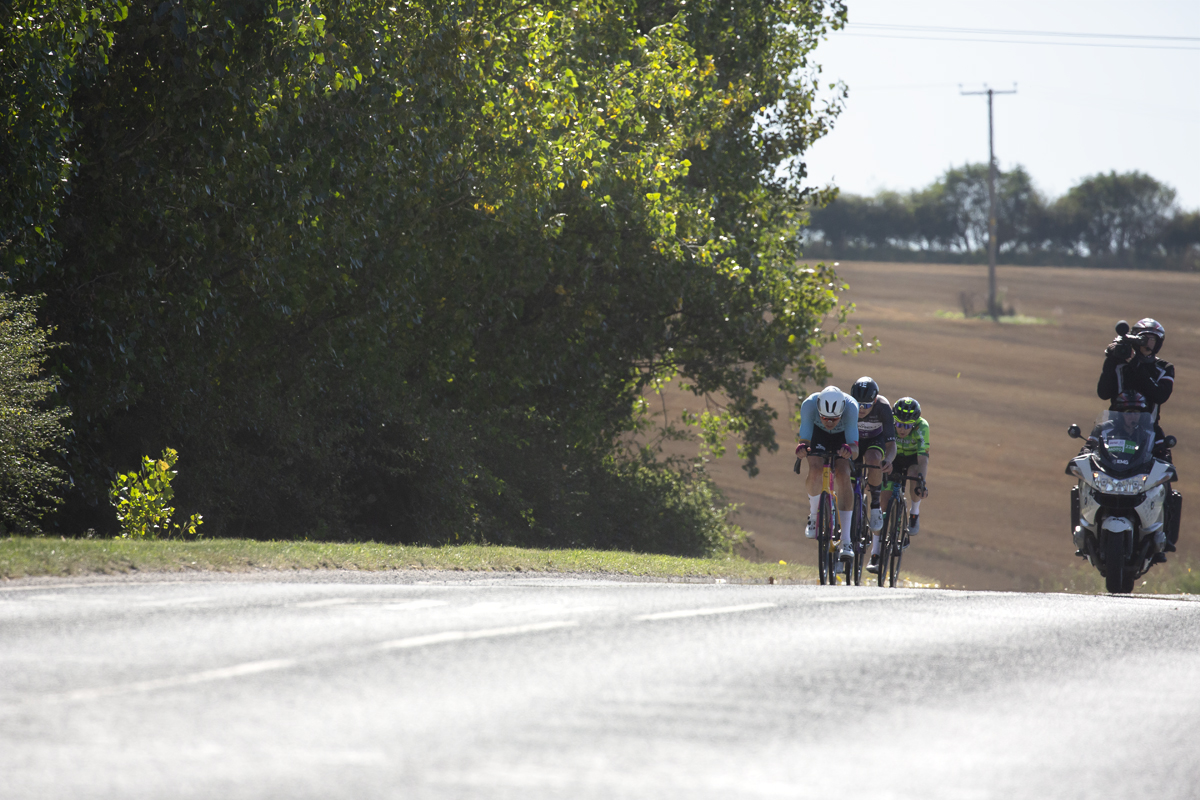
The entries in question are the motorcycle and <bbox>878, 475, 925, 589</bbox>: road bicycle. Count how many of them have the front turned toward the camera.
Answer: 2

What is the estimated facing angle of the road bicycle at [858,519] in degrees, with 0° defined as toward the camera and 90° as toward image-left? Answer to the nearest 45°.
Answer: approximately 0°

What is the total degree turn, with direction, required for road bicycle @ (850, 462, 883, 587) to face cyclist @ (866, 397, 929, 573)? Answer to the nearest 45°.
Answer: approximately 180°

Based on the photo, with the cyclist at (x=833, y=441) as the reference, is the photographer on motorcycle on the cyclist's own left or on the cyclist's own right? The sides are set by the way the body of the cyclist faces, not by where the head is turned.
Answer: on the cyclist's own left

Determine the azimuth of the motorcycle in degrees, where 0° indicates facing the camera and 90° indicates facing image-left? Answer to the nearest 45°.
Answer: approximately 0°
